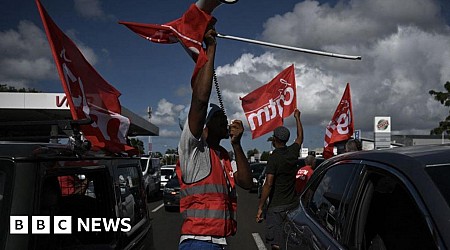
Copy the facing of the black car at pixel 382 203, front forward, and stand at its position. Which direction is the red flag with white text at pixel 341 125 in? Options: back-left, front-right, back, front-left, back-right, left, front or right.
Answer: back-left

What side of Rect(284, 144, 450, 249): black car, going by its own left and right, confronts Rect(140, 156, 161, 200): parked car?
back

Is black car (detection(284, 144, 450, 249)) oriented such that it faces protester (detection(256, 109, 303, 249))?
no

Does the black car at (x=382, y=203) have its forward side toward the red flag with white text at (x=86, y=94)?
no

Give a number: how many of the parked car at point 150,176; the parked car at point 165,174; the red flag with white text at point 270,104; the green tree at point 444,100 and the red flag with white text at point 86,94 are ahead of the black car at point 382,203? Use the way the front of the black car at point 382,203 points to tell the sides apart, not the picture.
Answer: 0

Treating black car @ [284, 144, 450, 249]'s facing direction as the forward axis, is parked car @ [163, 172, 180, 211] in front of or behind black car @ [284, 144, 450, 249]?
behind

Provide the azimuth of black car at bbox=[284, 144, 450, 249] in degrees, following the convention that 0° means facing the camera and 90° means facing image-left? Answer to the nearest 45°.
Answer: approximately 315°

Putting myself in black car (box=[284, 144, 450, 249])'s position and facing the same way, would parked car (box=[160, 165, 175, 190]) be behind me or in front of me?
behind

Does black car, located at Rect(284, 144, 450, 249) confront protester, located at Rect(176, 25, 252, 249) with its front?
no
